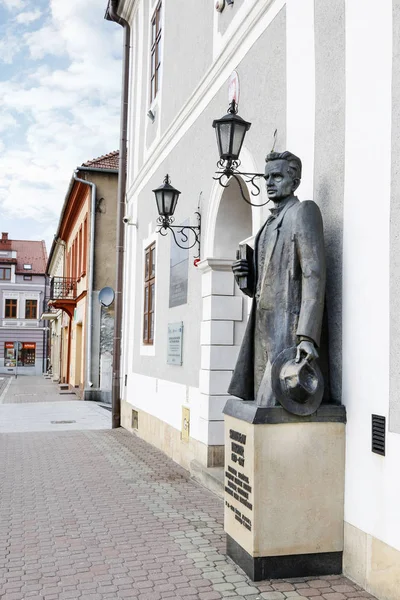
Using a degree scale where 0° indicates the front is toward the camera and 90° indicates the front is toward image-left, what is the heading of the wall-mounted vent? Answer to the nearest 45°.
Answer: approximately 45°

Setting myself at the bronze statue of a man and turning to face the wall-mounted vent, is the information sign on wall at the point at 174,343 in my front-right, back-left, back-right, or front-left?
back-left

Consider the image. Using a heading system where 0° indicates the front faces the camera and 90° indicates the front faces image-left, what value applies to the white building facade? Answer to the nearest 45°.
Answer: approximately 45°

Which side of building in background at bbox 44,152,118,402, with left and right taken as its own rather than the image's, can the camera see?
left

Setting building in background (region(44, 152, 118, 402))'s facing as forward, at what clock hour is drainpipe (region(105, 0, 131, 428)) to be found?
The drainpipe is roughly at 9 o'clock from the building in background.

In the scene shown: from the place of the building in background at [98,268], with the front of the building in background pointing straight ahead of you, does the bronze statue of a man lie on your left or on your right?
on your left

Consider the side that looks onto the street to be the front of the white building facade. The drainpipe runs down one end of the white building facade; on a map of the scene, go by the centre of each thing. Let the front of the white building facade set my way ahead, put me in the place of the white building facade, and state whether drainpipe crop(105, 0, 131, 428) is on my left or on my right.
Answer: on my right

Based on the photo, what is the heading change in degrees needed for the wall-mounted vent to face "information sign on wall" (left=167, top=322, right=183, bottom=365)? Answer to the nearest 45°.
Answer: approximately 90° to its right

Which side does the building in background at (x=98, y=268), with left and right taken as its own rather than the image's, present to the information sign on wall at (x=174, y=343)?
left
